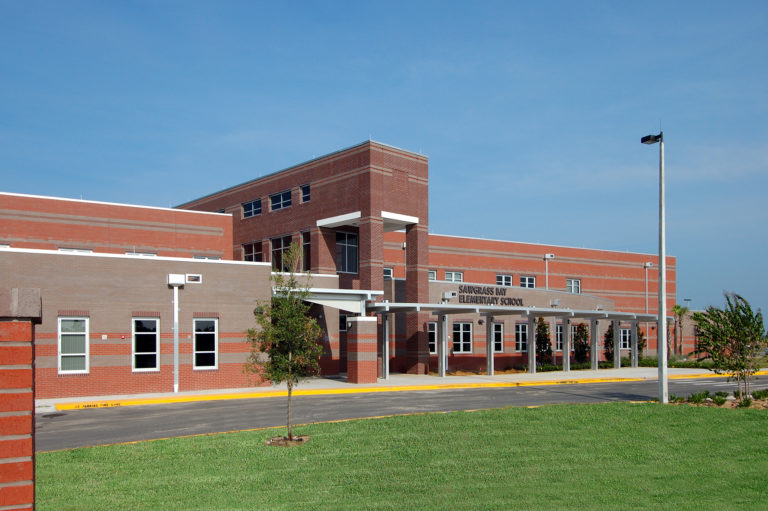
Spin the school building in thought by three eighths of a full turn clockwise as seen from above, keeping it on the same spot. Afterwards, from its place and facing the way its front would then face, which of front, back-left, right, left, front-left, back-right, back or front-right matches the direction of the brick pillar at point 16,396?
left

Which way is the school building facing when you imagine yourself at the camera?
facing the viewer and to the right of the viewer

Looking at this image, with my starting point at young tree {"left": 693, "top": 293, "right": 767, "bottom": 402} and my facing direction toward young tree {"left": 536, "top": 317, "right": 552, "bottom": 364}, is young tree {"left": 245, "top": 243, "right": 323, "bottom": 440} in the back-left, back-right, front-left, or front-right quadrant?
back-left

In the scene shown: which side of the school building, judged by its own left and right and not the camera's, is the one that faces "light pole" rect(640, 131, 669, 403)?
front

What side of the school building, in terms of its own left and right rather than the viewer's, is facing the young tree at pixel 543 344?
left

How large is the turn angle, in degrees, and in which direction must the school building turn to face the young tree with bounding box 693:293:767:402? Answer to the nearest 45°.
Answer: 0° — it already faces it
